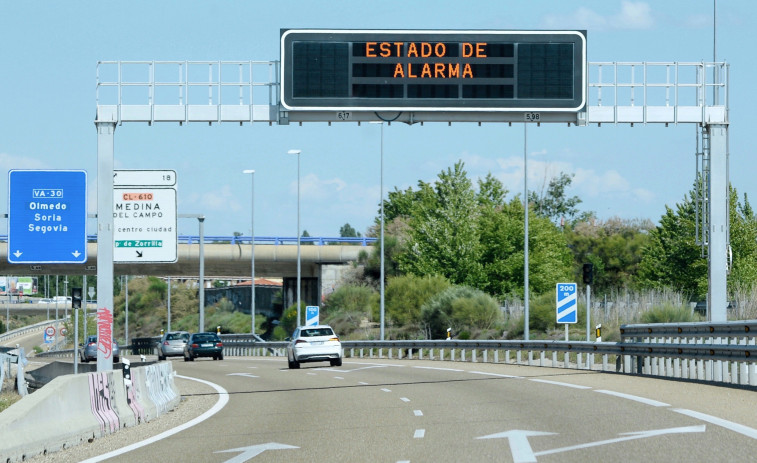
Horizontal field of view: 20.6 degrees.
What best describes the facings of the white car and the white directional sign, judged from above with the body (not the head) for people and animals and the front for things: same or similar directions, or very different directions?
very different directions

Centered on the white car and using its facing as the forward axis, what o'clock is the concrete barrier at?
The concrete barrier is roughly at 6 o'clock from the white car.

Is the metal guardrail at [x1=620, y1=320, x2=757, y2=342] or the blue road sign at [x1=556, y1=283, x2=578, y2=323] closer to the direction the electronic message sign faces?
the metal guardrail

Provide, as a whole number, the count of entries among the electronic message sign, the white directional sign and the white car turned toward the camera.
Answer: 2

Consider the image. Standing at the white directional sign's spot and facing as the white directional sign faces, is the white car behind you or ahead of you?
behind

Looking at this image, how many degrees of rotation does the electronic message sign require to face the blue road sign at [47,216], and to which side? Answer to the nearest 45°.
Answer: approximately 90° to its right

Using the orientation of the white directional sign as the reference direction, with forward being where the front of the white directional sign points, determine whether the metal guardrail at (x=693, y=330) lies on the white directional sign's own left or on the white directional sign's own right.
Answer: on the white directional sign's own left

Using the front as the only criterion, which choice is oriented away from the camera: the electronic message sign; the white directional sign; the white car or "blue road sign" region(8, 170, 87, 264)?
the white car
